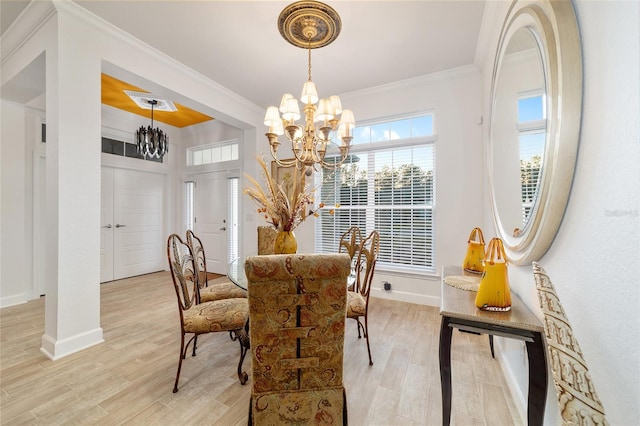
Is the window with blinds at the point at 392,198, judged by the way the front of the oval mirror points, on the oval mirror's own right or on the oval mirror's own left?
on the oval mirror's own right

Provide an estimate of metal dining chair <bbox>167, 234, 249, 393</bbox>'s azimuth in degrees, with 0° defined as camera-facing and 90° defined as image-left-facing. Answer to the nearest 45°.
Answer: approximately 270°

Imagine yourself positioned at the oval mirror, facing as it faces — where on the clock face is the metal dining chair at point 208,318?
The metal dining chair is roughly at 1 o'clock from the oval mirror.

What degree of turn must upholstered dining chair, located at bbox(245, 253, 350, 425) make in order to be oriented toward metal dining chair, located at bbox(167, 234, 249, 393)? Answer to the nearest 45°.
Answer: approximately 45° to its left

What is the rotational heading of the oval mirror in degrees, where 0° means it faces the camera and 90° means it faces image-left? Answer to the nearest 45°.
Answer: approximately 45°

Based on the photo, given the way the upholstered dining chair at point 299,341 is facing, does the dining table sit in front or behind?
in front

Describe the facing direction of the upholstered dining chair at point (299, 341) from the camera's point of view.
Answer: facing away from the viewer

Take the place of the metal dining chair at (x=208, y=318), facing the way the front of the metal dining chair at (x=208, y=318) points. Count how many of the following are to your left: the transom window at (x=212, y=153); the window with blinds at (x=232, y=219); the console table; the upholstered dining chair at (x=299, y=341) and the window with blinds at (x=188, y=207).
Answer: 3

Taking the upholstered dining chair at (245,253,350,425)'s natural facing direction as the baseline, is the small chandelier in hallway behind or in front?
in front

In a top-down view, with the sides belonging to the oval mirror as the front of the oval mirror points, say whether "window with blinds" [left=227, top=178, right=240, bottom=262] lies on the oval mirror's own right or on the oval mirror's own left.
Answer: on the oval mirror's own right

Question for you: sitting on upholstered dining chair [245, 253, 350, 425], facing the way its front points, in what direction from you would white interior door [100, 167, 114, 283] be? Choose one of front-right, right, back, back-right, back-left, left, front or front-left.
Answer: front-left

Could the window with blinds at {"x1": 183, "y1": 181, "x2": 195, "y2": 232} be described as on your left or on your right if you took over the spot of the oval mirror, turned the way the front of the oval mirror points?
on your right

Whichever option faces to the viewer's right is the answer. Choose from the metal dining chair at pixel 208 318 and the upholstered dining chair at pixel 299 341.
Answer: the metal dining chair at pixel 208 318

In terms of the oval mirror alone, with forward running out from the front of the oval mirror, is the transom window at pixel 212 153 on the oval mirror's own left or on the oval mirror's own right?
on the oval mirror's own right

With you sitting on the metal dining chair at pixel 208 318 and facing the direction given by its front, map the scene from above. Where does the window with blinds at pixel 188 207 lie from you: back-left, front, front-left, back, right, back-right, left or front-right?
left
